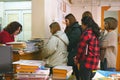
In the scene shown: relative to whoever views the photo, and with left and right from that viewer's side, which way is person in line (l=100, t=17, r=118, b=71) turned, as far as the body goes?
facing to the left of the viewer

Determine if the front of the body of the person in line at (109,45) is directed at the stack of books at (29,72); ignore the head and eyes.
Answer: no

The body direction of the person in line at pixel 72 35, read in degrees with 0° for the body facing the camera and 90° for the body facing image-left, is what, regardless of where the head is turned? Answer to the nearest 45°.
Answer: approximately 90°

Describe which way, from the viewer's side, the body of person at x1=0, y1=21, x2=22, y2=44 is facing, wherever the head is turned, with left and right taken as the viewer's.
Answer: facing to the right of the viewer

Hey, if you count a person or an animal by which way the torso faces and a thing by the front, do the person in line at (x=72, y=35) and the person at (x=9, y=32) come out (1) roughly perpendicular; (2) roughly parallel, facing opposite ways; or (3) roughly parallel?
roughly parallel, facing opposite ways

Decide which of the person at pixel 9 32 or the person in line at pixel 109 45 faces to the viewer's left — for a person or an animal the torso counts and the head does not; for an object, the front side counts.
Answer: the person in line

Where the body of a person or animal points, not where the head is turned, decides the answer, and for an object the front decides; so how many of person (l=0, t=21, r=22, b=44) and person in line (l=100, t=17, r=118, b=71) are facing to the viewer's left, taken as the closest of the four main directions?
1

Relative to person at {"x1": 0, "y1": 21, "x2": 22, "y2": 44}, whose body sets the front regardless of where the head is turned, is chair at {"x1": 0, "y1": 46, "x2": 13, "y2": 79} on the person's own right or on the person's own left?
on the person's own right

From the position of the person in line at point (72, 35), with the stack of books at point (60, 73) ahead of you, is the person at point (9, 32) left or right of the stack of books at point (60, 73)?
right
